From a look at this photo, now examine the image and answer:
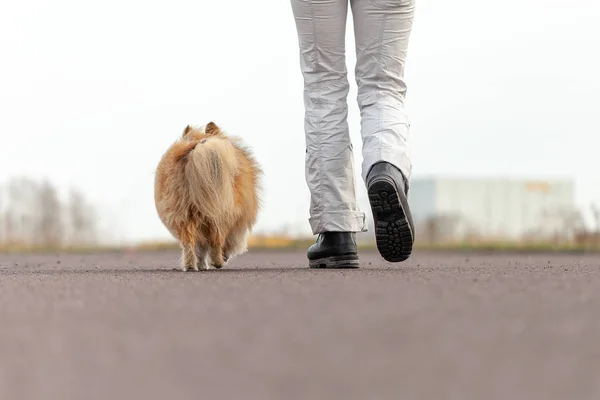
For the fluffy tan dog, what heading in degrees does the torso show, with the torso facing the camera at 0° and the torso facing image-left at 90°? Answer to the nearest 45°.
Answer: approximately 180°
